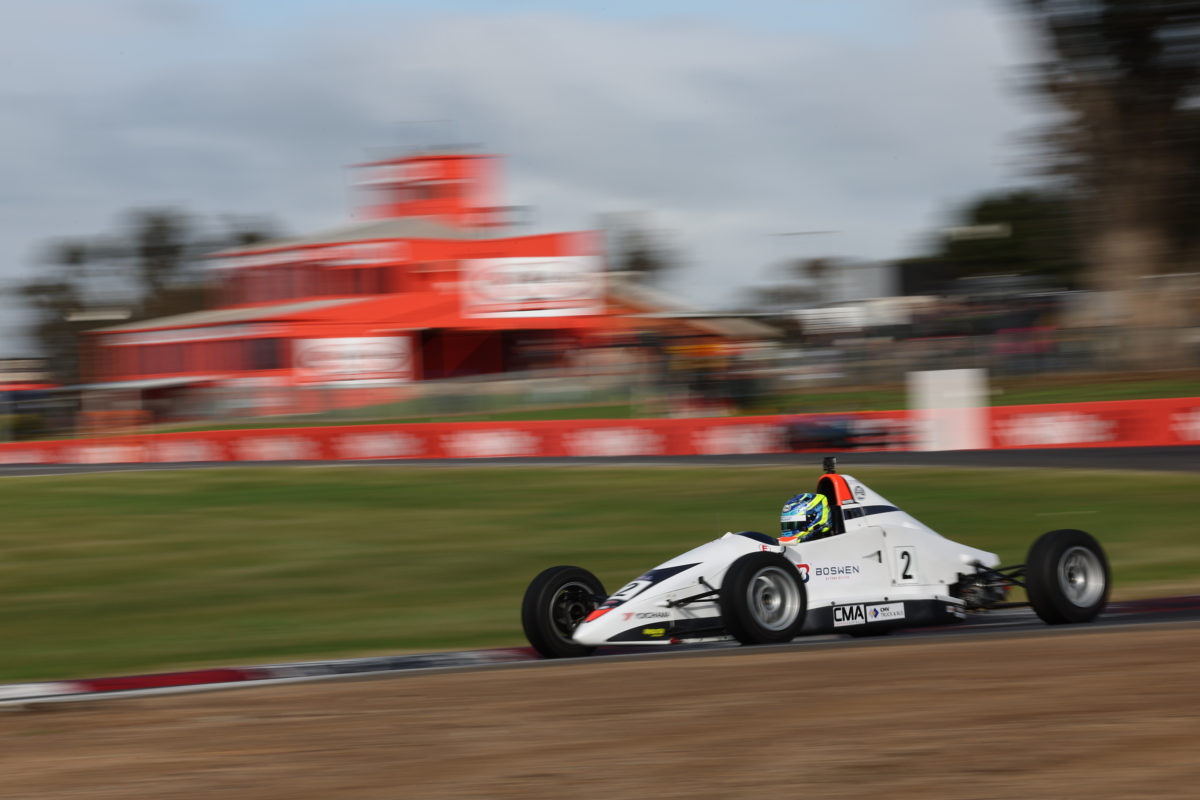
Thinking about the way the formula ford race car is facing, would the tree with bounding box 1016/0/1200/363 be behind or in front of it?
behind

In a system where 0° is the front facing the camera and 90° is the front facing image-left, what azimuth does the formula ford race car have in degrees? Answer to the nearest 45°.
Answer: approximately 45°
